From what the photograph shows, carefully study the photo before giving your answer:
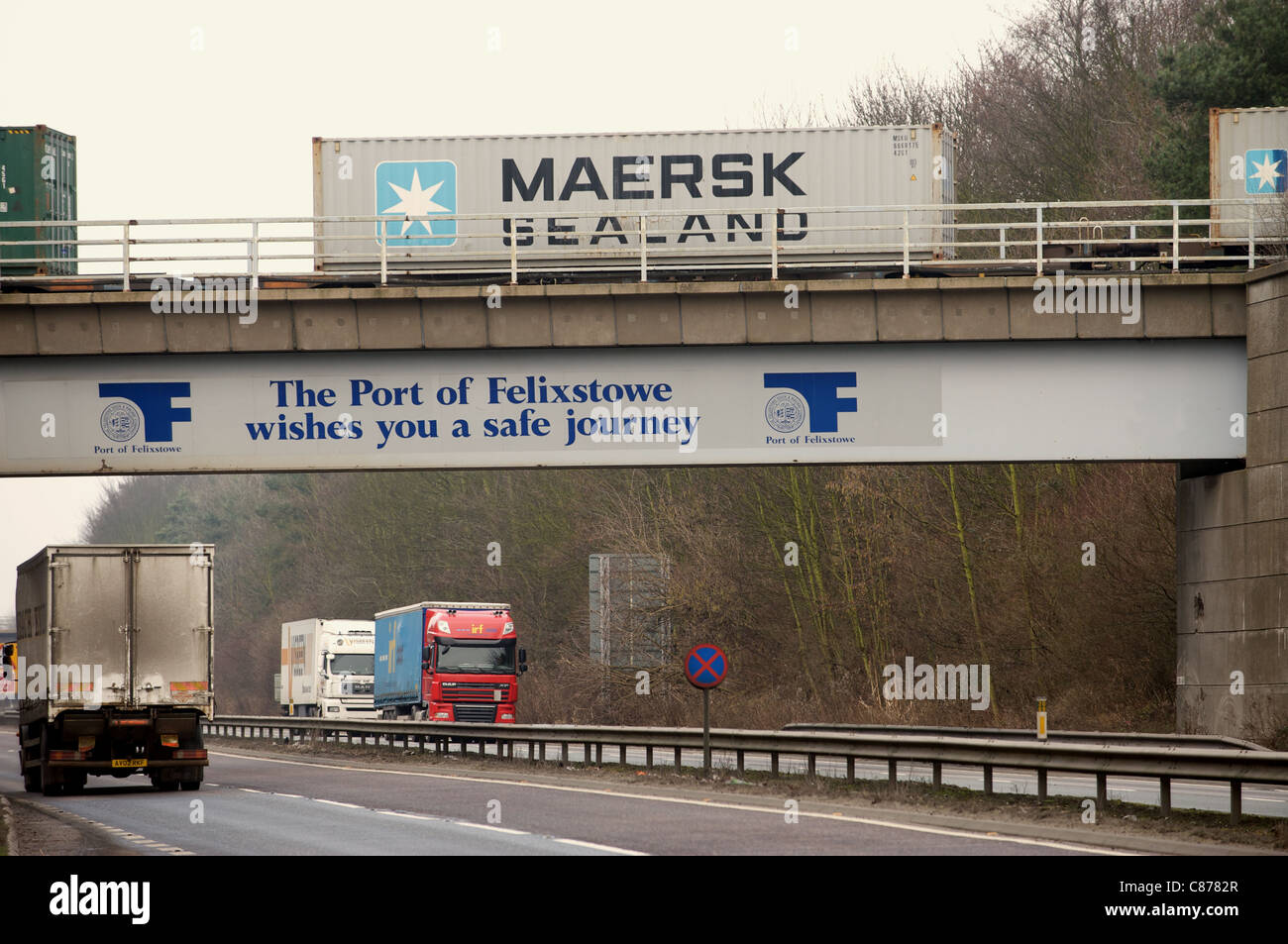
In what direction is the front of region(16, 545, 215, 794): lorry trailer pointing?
away from the camera

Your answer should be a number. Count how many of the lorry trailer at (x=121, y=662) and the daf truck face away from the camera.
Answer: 1

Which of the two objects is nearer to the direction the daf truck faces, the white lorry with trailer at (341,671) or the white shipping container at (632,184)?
the white shipping container

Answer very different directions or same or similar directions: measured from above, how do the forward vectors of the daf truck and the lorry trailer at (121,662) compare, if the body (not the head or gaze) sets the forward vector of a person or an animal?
very different directions

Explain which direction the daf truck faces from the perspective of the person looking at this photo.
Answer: facing the viewer

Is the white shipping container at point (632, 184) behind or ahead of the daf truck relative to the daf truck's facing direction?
ahead

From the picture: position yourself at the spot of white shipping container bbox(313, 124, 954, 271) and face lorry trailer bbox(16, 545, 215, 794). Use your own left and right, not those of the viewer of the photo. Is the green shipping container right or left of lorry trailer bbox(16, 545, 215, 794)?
right

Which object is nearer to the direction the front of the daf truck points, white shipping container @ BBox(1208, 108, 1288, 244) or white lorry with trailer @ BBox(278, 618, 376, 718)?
the white shipping container
